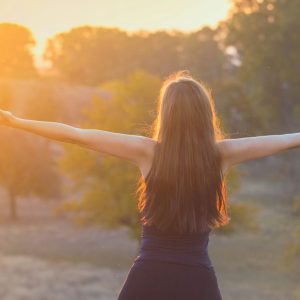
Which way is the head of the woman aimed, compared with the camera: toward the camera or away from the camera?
away from the camera

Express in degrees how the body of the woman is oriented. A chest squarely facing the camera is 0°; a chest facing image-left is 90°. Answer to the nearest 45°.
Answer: approximately 180°

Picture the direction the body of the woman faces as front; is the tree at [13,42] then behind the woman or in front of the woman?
in front

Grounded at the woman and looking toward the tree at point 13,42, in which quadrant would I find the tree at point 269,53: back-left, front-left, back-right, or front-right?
front-right

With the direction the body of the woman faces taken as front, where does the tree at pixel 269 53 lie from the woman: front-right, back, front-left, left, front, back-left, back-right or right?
front

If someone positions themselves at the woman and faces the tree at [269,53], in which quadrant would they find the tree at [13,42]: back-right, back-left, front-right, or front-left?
front-left
